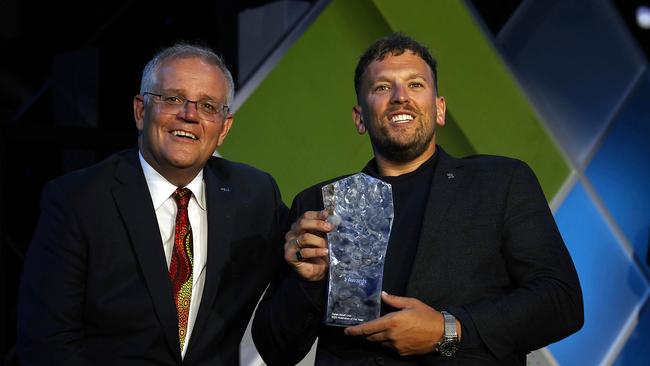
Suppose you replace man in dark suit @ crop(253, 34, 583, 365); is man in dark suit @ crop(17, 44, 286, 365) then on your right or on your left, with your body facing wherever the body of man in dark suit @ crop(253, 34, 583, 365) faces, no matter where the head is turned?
on your right

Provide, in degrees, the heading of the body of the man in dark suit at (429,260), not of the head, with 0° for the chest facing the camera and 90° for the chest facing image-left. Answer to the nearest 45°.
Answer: approximately 0°
